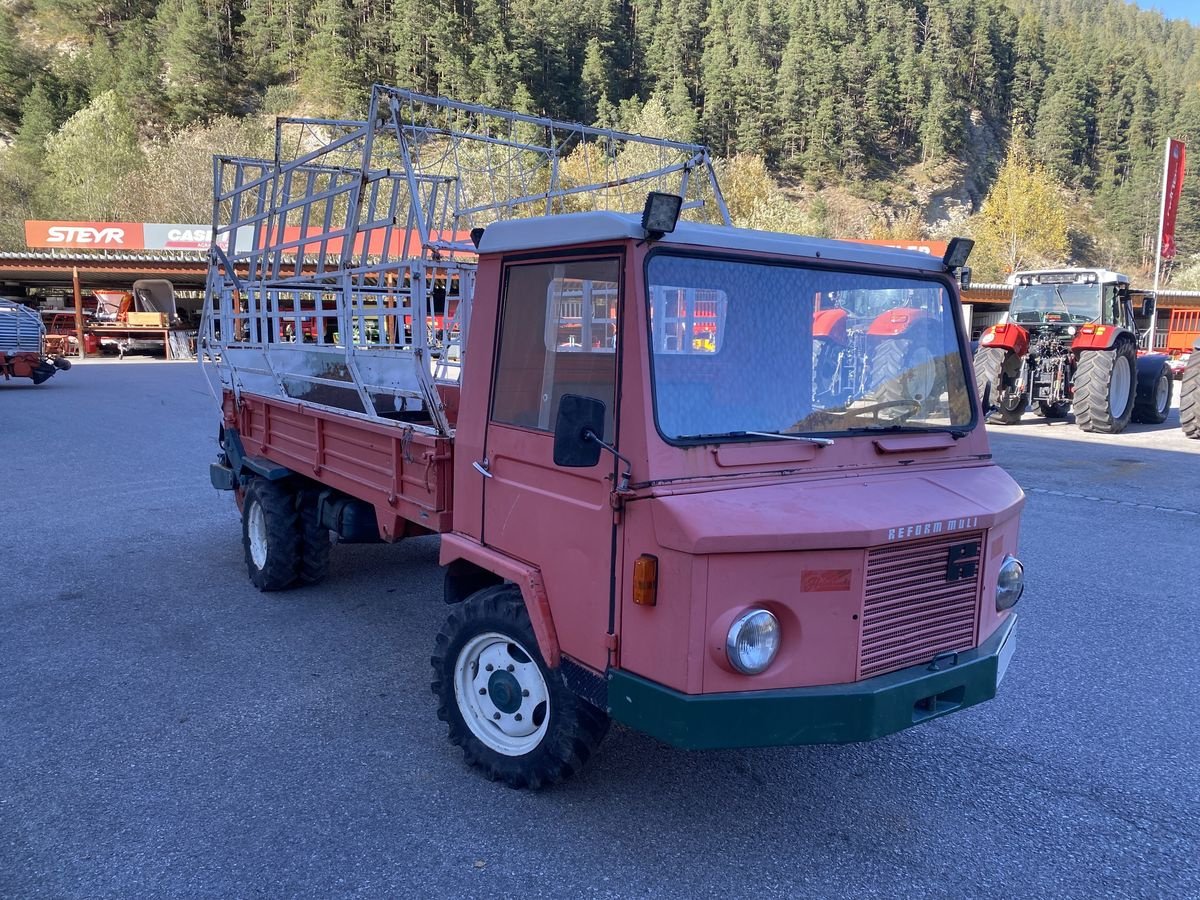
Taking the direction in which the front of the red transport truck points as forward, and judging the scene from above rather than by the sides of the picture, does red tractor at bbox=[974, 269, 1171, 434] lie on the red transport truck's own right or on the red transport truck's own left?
on the red transport truck's own left

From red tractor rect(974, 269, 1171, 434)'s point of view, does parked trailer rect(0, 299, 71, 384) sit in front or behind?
behind

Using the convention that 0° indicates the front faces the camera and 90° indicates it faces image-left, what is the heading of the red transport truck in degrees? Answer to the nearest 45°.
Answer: approximately 315°

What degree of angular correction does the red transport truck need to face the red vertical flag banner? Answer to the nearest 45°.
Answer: approximately 90° to its left

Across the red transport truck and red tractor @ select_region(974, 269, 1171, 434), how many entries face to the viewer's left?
0

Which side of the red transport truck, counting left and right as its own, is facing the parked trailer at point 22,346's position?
back
